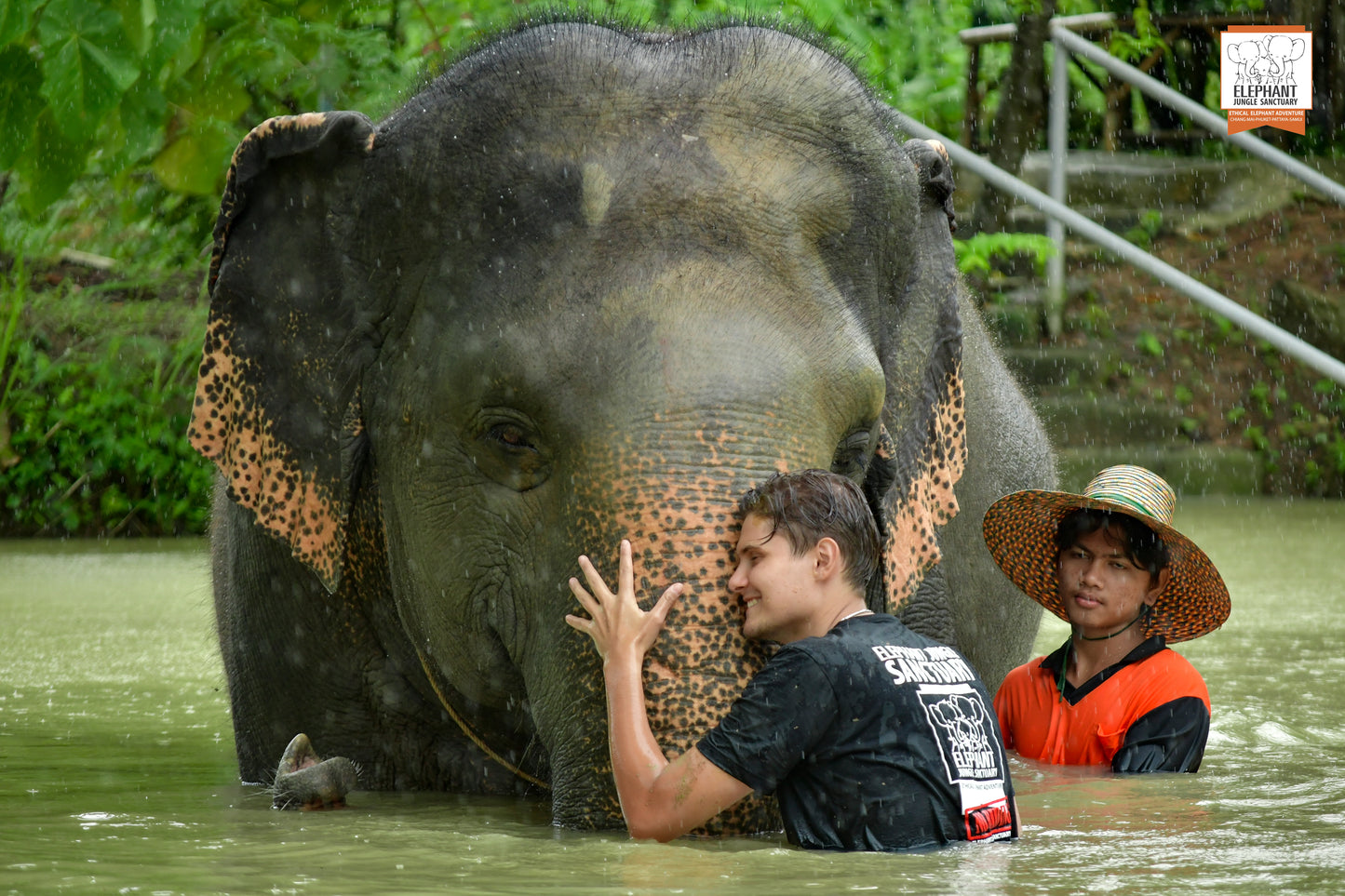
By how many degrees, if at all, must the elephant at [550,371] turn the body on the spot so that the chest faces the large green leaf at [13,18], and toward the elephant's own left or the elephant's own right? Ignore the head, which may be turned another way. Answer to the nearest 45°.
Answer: approximately 135° to the elephant's own right

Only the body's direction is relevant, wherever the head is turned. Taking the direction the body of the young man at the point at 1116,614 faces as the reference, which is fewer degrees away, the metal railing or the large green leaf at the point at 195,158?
the large green leaf

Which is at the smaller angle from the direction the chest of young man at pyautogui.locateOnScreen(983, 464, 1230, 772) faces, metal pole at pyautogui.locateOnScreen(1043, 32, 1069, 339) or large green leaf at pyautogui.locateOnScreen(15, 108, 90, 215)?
the large green leaf

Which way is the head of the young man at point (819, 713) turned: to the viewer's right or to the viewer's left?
to the viewer's left

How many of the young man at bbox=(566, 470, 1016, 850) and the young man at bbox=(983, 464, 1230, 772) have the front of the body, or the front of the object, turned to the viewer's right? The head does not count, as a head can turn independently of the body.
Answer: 0

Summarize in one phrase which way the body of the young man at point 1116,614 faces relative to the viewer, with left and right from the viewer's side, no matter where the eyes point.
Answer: facing the viewer and to the left of the viewer

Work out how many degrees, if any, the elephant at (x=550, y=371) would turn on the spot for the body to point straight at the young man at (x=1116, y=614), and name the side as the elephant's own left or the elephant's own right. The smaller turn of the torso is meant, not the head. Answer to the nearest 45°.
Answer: approximately 135° to the elephant's own left

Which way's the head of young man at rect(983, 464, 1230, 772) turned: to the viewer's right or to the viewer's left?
to the viewer's left

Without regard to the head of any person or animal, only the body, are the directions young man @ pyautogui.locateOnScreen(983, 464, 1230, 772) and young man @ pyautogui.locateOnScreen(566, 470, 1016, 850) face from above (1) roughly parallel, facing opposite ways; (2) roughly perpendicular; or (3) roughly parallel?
roughly perpendicular

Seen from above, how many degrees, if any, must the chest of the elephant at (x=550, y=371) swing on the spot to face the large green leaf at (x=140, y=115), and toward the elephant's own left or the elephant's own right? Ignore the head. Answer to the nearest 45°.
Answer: approximately 135° to the elephant's own right

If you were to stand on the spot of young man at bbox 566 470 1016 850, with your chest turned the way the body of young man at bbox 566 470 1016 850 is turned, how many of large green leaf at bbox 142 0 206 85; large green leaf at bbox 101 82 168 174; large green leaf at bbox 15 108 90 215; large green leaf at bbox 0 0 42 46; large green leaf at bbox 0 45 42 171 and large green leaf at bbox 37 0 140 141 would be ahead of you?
6

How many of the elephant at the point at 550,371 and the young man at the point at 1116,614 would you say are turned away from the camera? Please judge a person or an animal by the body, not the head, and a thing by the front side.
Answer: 0

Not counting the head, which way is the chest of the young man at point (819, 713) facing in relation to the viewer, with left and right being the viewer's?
facing away from the viewer and to the left of the viewer

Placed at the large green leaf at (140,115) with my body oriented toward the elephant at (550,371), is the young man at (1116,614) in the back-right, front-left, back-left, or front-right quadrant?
front-left

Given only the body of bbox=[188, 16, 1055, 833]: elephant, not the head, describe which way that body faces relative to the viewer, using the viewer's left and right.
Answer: facing the viewer
